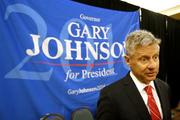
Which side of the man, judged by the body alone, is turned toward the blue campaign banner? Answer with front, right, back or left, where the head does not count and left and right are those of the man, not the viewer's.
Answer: back

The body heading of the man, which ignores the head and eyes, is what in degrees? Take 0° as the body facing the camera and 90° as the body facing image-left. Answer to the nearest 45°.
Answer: approximately 315°

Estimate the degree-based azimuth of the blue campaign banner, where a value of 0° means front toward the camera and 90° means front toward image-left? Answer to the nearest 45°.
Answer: approximately 315°

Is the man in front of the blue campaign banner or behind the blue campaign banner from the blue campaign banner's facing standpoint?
in front
